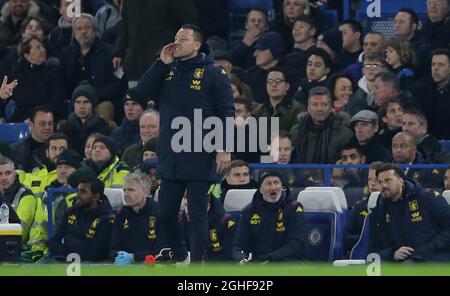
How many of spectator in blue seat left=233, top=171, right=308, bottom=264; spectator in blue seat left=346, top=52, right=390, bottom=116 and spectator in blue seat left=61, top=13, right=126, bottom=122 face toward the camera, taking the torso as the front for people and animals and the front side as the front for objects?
3

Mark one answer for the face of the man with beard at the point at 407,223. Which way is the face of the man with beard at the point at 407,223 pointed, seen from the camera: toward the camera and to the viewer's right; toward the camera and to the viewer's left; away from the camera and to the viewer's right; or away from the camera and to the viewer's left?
toward the camera and to the viewer's left

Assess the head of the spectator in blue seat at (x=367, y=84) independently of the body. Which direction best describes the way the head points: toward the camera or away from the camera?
toward the camera

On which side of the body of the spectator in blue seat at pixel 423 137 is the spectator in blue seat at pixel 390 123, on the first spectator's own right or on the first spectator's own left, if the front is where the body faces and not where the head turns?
on the first spectator's own right

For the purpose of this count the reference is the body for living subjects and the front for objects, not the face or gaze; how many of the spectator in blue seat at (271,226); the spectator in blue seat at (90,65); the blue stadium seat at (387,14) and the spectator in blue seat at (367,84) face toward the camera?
4

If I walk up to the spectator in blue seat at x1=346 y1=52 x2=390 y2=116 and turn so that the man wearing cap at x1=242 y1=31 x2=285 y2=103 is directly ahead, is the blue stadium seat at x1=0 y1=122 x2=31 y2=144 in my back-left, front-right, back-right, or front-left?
front-left

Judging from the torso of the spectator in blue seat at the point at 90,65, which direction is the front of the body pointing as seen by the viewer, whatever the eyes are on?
toward the camera

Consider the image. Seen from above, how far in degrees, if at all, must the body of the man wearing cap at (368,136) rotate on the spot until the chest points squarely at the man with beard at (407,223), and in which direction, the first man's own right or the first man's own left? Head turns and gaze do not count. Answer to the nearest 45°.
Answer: approximately 45° to the first man's own left

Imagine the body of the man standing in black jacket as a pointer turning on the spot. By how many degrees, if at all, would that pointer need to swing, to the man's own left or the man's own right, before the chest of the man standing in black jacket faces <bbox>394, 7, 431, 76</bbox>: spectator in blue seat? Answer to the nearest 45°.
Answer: approximately 180°

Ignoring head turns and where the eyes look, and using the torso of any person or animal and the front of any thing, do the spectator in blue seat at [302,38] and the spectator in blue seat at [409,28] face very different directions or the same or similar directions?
same or similar directions

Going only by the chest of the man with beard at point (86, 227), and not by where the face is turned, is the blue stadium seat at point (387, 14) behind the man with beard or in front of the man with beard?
behind

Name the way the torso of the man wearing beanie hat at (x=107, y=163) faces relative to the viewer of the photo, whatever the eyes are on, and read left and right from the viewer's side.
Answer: facing the viewer and to the left of the viewer

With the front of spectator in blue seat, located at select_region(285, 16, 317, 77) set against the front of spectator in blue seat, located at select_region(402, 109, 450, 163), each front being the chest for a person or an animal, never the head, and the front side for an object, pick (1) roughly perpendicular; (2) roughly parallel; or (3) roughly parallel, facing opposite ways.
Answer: roughly parallel

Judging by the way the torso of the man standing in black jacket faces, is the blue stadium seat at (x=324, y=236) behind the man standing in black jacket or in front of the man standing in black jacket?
behind

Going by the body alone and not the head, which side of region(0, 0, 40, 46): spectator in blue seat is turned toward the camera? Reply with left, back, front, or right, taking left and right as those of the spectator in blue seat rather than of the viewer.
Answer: front
